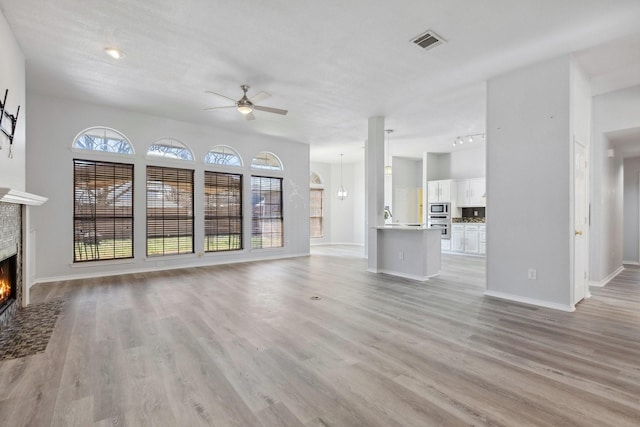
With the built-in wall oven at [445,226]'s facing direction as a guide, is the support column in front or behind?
in front

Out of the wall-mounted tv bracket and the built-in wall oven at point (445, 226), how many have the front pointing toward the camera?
1

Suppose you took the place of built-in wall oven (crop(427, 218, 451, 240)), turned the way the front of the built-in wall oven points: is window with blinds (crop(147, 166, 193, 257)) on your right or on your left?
on your right

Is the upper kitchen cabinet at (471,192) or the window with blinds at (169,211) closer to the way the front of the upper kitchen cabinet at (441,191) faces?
the window with blinds

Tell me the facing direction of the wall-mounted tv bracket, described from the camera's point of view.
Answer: facing to the right of the viewer

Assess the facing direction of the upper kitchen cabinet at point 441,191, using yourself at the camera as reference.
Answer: facing the viewer and to the left of the viewer

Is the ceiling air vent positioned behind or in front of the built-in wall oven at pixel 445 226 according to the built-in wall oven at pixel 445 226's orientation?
in front

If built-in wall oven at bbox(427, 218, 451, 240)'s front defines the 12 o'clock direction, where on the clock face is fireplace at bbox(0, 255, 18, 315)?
The fireplace is roughly at 1 o'clock from the built-in wall oven.

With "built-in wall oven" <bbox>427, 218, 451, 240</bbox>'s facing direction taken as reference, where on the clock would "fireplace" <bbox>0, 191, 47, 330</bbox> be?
The fireplace is roughly at 1 o'clock from the built-in wall oven.

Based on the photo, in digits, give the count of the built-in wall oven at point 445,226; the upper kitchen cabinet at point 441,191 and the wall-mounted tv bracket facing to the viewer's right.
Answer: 1
